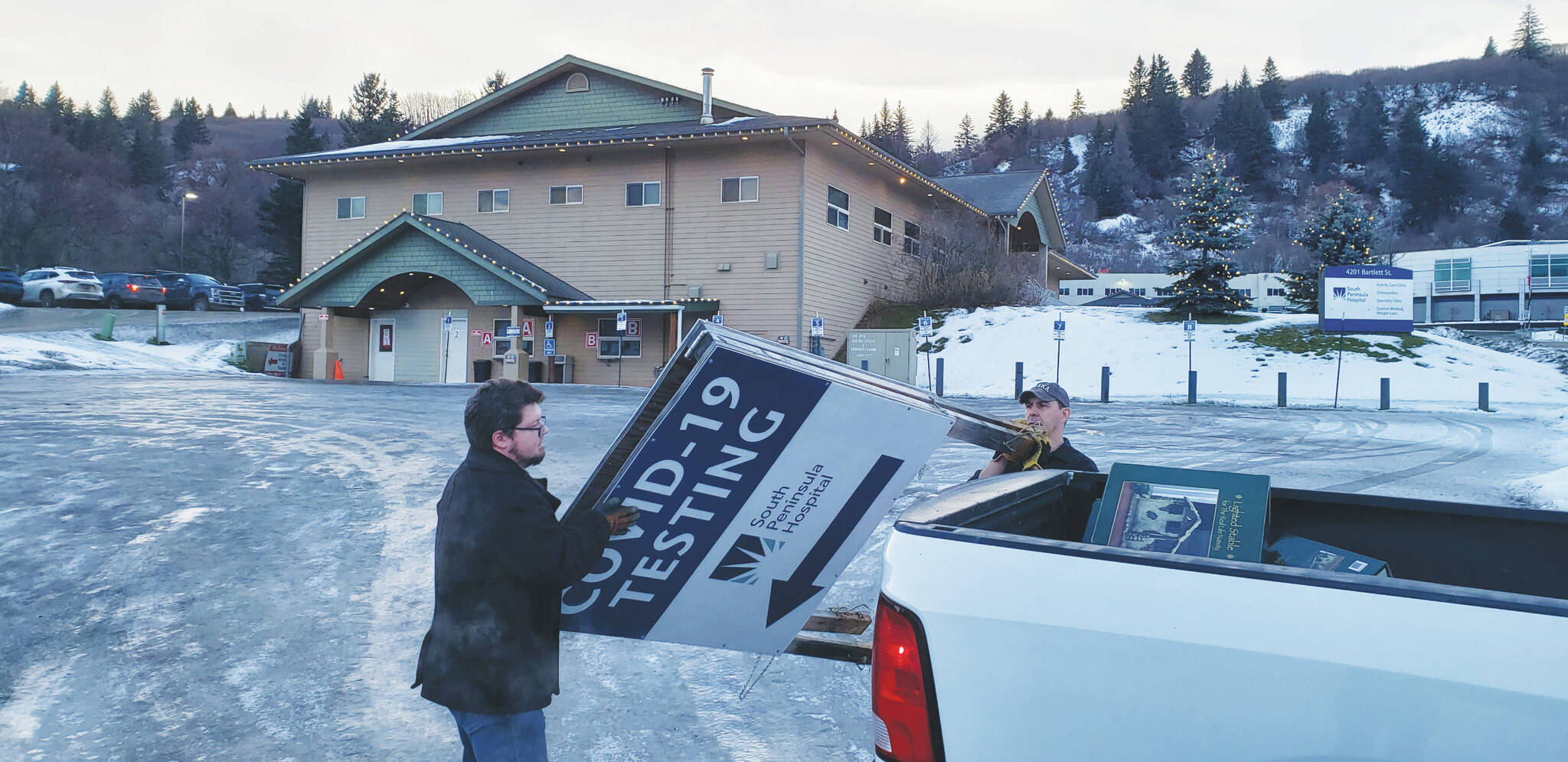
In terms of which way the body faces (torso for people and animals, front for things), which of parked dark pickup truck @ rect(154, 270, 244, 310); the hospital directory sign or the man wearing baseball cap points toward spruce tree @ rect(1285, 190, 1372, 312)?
the parked dark pickup truck

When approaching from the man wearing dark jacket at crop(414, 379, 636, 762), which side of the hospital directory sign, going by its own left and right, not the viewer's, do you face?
front

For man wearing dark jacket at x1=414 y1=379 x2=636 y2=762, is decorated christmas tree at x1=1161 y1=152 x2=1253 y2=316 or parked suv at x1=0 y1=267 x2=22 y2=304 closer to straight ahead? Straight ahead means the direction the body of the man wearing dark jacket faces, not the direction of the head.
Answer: the decorated christmas tree

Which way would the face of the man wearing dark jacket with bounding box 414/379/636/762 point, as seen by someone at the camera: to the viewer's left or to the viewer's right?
to the viewer's right

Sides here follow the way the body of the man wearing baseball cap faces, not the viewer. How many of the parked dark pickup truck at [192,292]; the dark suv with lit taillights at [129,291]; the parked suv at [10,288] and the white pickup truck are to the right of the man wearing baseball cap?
3

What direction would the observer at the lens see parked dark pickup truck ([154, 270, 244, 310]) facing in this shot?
facing the viewer and to the right of the viewer

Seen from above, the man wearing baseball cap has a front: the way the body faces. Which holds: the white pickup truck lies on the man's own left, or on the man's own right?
on the man's own left

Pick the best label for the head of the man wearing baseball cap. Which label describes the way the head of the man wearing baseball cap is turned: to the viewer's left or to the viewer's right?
to the viewer's left

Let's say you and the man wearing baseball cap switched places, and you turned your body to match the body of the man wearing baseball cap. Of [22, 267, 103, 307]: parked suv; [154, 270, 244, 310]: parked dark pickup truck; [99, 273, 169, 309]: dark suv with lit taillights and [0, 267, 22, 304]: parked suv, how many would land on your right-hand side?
4

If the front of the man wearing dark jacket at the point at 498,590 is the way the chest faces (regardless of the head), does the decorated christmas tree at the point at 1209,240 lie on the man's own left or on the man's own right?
on the man's own left

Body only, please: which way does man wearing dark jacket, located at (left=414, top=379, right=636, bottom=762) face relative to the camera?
to the viewer's right

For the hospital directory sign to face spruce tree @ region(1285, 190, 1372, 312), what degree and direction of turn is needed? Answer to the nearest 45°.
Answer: approximately 180°
